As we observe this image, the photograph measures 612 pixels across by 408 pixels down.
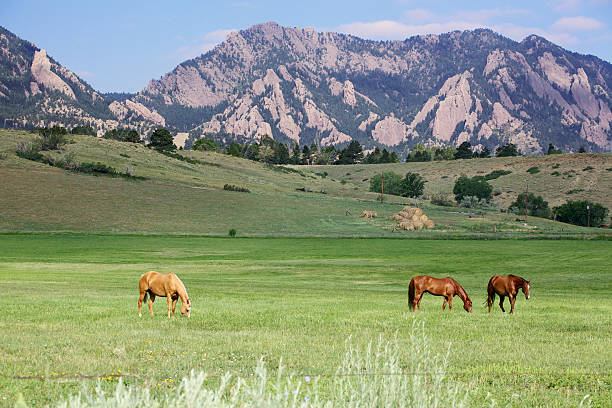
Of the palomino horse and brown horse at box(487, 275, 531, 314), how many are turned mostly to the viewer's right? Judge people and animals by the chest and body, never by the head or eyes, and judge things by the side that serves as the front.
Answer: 2

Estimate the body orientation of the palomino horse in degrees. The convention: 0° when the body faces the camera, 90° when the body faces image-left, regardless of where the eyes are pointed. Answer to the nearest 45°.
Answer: approximately 270°

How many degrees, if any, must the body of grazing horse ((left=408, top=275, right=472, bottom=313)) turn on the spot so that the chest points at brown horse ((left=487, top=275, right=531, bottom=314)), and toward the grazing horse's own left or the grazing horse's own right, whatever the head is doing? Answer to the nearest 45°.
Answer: approximately 45° to the grazing horse's own left

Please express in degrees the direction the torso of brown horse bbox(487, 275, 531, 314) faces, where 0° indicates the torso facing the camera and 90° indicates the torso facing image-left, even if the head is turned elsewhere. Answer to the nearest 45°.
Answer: approximately 270°

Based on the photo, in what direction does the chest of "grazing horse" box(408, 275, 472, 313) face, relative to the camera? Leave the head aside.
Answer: to the viewer's right

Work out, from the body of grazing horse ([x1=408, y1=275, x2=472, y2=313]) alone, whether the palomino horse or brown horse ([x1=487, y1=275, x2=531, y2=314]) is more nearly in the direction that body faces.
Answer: the brown horse

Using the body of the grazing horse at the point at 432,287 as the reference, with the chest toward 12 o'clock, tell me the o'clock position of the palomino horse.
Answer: The palomino horse is roughly at 5 o'clock from the grazing horse.

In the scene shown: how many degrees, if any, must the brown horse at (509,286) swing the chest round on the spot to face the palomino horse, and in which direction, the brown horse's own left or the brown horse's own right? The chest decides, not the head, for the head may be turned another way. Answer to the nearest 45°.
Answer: approximately 135° to the brown horse's own right
